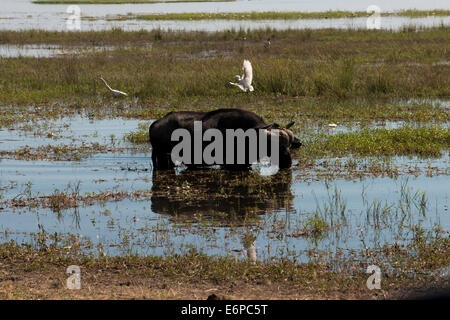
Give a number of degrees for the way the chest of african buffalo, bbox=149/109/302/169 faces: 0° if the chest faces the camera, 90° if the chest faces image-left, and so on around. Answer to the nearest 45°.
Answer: approximately 270°
